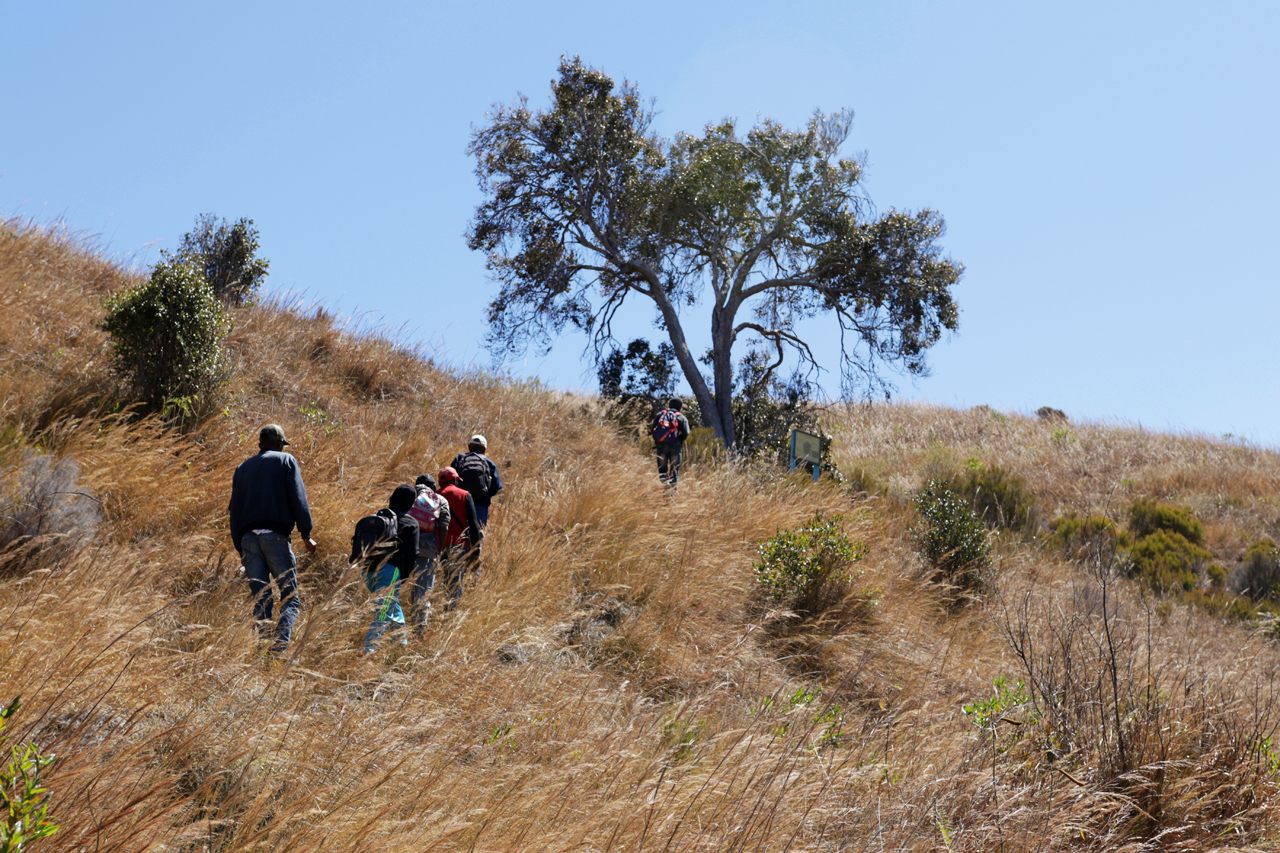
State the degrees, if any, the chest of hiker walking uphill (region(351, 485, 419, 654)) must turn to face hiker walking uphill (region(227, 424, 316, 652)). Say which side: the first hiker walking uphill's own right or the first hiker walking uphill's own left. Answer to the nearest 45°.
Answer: approximately 135° to the first hiker walking uphill's own left

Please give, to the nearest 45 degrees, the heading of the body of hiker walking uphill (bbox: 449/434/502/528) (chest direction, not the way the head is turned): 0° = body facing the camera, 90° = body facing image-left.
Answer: approximately 180°

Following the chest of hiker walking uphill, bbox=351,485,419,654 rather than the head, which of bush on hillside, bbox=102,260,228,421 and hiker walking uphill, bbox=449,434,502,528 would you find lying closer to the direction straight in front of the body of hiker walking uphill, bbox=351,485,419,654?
the hiker walking uphill

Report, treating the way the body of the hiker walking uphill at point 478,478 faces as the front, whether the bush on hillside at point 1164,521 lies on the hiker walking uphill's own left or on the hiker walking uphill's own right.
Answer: on the hiker walking uphill's own right

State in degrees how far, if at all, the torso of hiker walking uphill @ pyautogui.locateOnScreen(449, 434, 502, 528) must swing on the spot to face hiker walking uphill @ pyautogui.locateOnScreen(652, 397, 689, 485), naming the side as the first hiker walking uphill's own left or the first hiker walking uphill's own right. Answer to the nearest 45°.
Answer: approximately 45° to the first hiker walking uphill's own right

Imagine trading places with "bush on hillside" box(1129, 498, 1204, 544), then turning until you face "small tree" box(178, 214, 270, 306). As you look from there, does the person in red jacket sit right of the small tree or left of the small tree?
left

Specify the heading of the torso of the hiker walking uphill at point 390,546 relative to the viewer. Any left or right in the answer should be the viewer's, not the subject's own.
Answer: facing away from the viewer and to the right of the viewer

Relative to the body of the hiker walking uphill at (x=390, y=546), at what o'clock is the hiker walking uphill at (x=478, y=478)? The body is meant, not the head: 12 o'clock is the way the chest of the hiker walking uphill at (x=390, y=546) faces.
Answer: the hiker walking uphill at (x=478, y=478) is roughly at 11 o'clock from the hiker walking uphill at (x=390, y=546).

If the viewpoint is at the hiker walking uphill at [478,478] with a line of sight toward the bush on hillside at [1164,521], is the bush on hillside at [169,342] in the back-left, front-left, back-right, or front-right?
back-left
